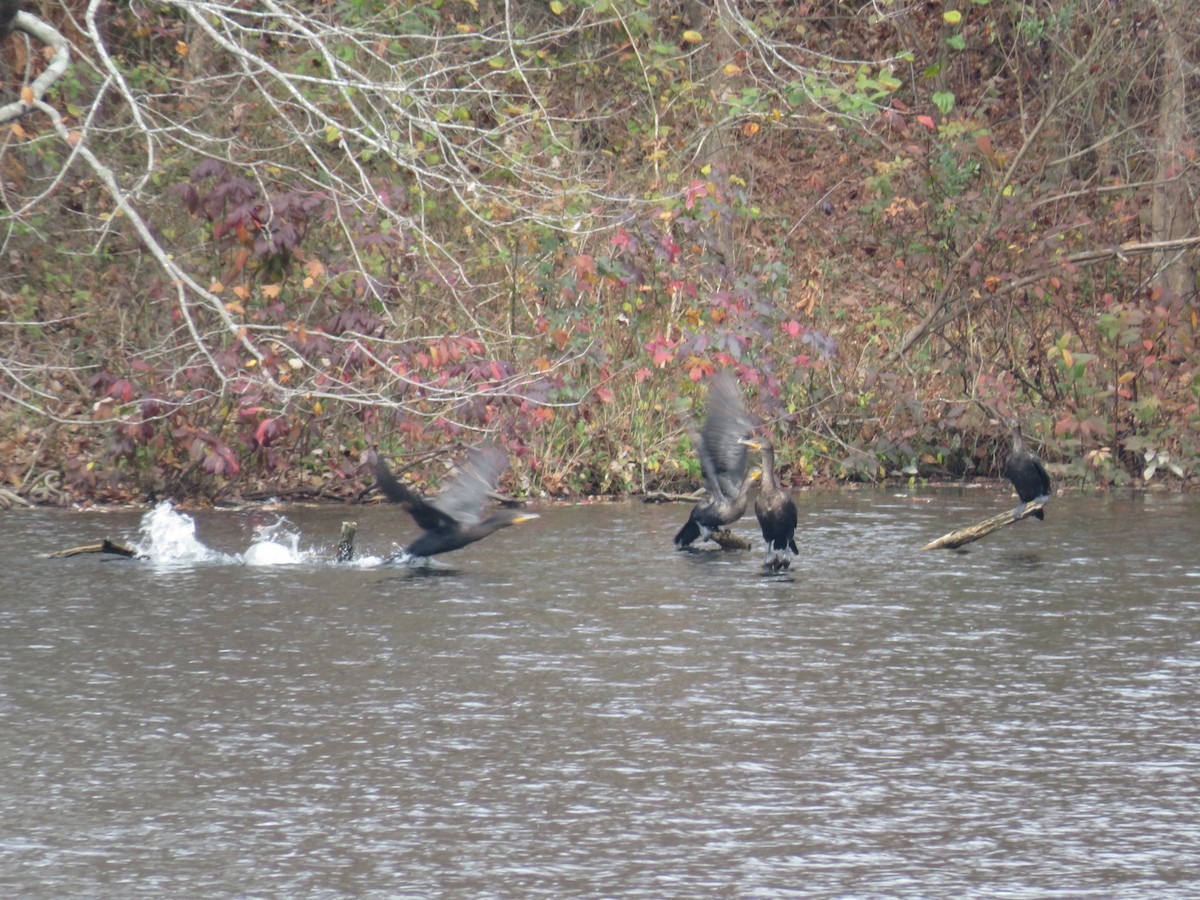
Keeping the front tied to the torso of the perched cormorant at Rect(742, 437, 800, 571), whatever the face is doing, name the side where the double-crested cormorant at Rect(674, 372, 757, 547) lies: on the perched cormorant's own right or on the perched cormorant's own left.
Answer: on the perched cormorant's own right

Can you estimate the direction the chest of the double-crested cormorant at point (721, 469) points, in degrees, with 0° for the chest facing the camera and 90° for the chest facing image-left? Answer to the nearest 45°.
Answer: approximately 270°

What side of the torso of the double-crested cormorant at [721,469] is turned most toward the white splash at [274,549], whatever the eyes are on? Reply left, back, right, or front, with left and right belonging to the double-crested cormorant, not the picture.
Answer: back

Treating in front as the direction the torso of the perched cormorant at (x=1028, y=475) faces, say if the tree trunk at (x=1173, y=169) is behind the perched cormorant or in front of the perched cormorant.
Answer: behind

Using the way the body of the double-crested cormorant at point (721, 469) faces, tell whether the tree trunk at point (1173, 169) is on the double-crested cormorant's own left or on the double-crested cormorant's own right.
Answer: on the double-crested cormorant's own left

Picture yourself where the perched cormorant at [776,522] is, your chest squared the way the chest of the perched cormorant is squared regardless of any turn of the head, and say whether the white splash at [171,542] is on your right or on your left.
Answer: on your right

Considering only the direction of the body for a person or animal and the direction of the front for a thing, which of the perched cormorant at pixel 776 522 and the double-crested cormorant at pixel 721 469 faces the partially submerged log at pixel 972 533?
the double-crested cormorant

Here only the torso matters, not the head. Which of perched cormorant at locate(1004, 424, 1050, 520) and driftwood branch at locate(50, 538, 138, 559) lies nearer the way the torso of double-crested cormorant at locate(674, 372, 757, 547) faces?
the perched cormorant

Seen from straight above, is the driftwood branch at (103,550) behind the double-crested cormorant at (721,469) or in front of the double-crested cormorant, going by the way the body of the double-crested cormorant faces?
behind

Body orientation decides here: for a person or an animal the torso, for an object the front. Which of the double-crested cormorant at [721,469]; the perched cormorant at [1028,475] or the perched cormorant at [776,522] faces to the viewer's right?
the double-crested cormorant

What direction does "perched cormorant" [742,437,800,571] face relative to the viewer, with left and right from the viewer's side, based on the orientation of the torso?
facing the viewer and to the left of the viewer

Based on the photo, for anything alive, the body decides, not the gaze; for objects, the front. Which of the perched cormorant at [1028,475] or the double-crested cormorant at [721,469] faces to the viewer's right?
the double-crested cormorant

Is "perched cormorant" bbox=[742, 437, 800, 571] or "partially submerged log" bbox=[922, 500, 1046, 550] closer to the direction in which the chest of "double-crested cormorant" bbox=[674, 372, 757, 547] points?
the partially submerged log

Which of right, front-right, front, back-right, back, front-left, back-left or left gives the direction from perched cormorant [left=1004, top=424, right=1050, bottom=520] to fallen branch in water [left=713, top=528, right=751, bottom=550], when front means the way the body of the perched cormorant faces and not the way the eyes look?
front

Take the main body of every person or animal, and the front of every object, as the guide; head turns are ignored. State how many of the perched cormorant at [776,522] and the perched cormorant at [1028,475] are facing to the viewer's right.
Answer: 0
